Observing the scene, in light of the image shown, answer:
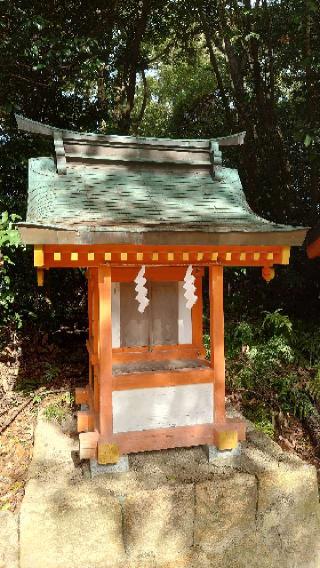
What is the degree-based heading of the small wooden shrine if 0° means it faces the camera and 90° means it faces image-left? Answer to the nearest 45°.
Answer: approximately 0°
